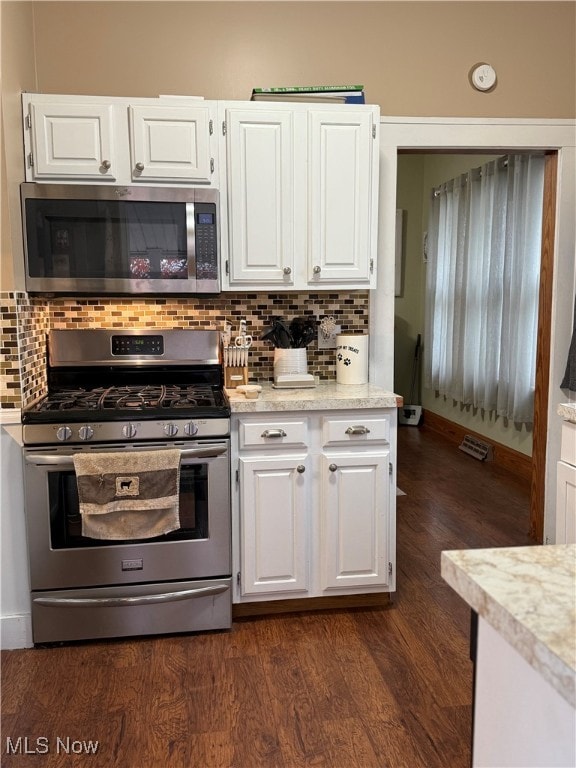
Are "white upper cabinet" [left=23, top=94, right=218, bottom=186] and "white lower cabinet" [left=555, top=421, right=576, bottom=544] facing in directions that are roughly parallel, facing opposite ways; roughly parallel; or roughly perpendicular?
roughly perpendicular

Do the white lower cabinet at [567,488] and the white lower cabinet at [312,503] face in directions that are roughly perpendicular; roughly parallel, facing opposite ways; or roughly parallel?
roughly perpendicular

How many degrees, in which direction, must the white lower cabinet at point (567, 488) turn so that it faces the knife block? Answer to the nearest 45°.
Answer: approximately 45° to its right

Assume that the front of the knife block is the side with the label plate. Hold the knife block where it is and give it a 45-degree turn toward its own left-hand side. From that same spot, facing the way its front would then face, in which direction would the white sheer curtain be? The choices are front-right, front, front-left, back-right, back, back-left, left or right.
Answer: left

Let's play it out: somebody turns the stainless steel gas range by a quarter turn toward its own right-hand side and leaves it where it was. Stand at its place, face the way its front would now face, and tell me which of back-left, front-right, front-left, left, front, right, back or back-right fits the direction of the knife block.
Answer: back-right

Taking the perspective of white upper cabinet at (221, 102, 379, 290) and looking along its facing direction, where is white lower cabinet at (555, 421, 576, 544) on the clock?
The white lower cabinet is roughly at 10 o'clock from the white upper cabinet.

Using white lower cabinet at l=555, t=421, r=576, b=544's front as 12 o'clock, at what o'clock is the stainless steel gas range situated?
The stainless steel gas range is roughly at 1 o'clock from the white lower cabinet.

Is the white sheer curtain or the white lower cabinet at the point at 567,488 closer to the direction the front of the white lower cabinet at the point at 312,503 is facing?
the white lower cabinet

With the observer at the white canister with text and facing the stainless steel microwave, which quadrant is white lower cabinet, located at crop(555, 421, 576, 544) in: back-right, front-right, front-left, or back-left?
back-left

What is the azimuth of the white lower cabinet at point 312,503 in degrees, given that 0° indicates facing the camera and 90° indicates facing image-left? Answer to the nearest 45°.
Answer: approximately 0°
